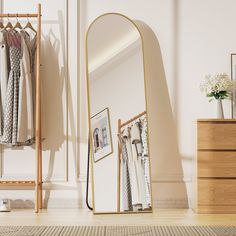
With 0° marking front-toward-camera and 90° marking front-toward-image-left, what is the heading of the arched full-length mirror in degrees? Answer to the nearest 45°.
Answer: approximately 315°

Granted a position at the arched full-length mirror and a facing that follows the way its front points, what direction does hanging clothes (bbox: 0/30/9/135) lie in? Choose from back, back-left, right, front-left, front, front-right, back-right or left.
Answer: back-right

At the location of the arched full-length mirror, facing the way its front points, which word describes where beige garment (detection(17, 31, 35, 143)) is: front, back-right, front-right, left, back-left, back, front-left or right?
back-right

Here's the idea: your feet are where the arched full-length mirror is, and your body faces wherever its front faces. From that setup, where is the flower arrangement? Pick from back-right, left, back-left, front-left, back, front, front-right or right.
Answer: front-left

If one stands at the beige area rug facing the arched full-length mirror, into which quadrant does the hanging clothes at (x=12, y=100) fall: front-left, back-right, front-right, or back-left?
front-left

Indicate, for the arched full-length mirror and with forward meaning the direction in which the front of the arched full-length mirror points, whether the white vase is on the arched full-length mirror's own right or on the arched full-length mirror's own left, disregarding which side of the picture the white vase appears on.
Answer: on the arched full-length mirror's own left
